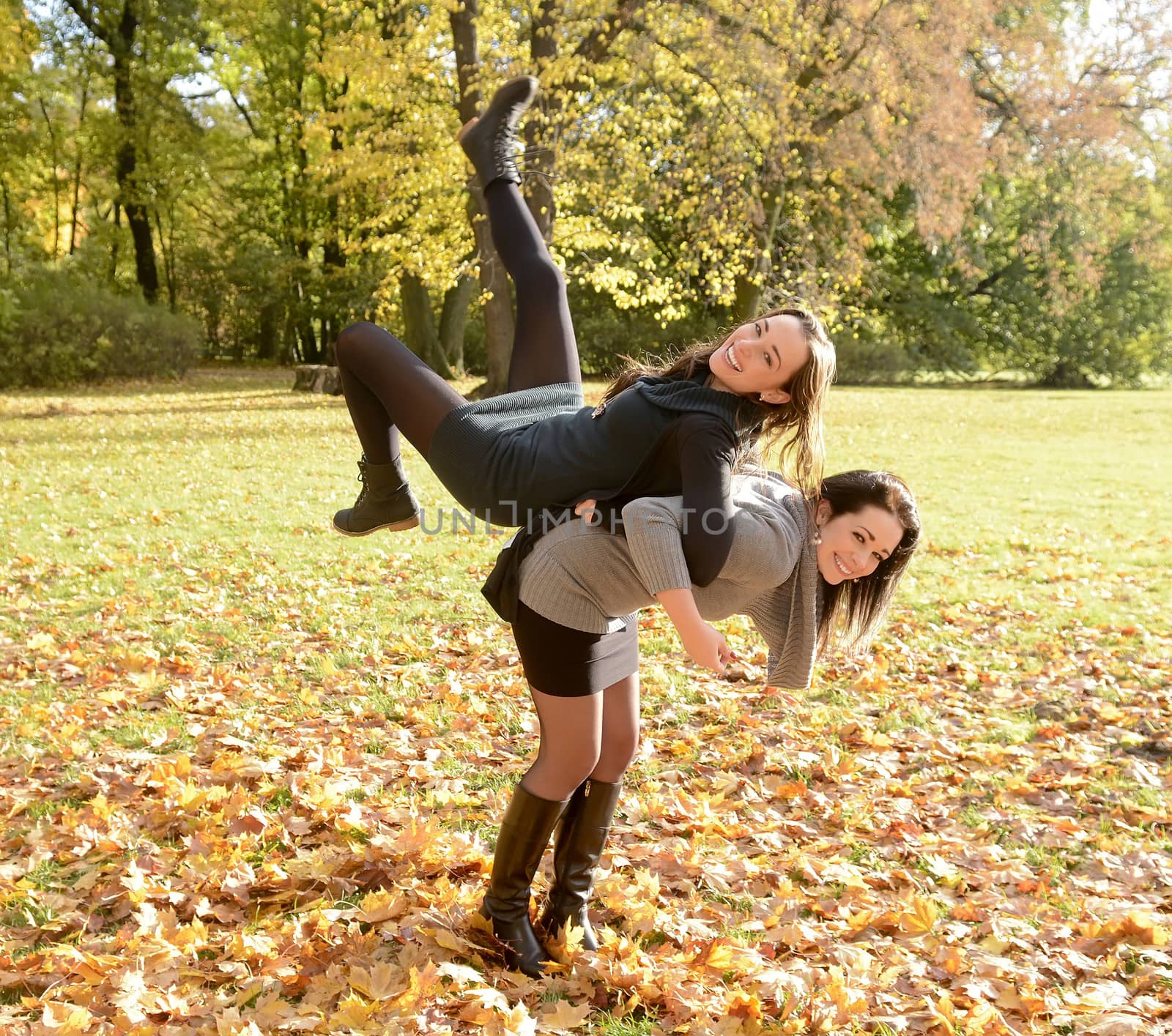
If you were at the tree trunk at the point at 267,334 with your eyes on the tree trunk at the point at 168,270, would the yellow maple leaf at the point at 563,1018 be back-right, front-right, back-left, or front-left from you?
back-left

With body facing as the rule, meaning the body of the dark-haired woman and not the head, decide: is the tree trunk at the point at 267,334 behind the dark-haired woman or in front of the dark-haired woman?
behind

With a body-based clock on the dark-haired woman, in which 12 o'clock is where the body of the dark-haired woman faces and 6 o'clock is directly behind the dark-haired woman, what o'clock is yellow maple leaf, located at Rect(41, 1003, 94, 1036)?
The yellow maple leaf is roughly at 4 o'clock from the dark-haired woman.

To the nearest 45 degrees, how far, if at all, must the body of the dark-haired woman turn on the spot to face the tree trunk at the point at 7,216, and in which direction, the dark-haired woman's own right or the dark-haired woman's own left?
approximately 180°

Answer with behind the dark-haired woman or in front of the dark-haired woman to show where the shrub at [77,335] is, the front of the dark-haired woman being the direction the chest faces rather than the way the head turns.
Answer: behind

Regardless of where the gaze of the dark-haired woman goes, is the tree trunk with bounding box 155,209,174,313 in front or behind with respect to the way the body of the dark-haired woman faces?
behind

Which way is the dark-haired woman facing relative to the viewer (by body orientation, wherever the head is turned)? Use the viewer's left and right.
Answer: facing the viewer and to the right of the viewer
